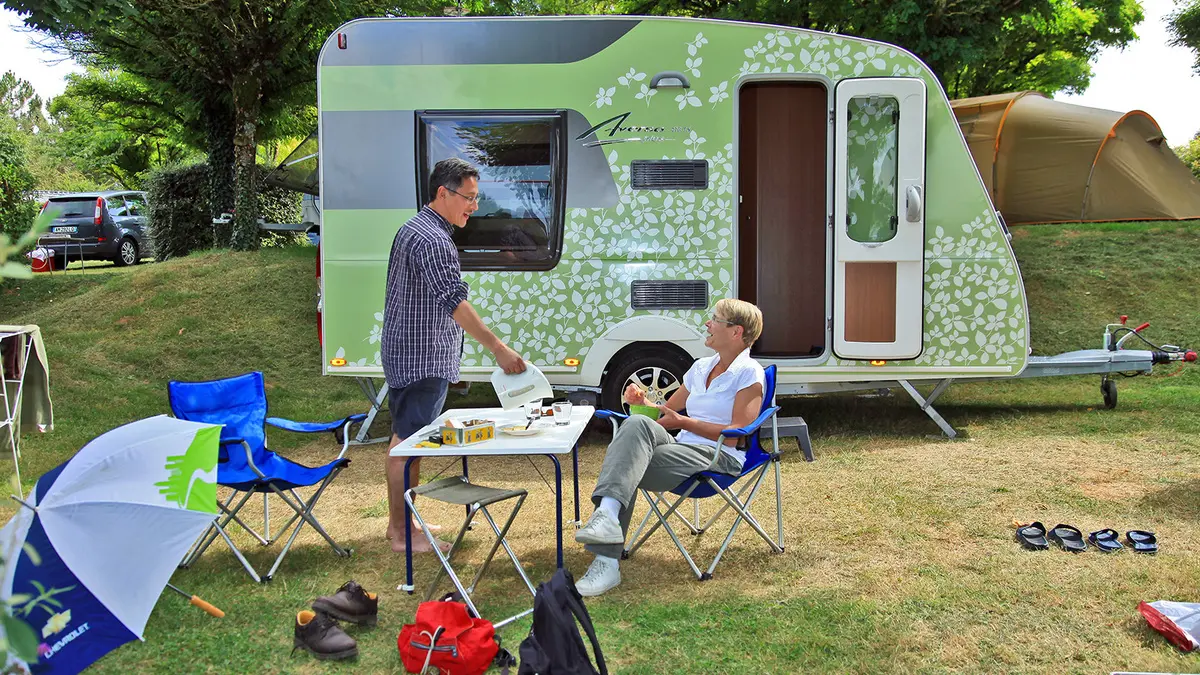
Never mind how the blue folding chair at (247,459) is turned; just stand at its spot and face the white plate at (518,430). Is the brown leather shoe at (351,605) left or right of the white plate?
right

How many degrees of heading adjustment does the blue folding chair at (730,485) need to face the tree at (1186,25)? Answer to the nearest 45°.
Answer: approximately 180°

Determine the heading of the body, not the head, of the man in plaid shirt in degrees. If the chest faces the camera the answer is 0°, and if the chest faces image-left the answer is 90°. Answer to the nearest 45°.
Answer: approximately 270°

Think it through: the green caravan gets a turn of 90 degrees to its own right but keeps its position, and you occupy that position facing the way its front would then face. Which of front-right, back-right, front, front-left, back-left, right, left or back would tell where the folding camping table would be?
front

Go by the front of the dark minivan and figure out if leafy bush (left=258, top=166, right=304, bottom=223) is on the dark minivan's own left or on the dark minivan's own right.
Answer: on the dark minivan's own right

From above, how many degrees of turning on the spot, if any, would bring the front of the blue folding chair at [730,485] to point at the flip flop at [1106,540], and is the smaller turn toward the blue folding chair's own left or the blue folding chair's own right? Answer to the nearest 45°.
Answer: approximately 135° to the blue folding chair's own left

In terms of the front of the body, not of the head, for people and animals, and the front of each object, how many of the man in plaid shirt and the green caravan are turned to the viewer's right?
2

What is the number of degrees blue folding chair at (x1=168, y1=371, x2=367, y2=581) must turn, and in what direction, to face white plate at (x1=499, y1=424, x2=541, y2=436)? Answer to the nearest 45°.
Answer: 0° — it already faces it

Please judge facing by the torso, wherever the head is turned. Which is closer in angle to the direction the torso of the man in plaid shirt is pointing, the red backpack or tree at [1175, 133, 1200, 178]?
the tree

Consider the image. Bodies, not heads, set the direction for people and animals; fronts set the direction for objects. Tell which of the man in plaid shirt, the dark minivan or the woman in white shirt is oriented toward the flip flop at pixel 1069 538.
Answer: the man in plaid shirt

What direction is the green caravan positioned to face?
to the viewer's right

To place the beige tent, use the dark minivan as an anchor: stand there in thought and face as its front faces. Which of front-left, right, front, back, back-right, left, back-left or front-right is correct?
right

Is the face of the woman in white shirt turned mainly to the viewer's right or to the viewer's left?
to the viewer's left

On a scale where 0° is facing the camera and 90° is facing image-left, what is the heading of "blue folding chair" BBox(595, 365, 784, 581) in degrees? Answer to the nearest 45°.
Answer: approximately 45°

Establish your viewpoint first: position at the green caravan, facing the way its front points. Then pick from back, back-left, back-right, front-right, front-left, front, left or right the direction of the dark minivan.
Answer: back-left
